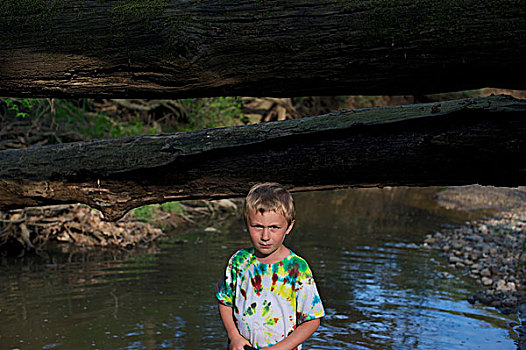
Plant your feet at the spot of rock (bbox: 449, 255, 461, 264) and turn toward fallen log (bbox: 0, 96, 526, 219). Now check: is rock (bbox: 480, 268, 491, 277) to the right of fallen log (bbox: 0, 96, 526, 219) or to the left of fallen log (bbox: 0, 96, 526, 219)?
left

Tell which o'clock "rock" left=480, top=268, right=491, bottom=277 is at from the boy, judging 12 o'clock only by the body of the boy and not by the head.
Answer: The rock is roughly at 7 o'clock from the boy.

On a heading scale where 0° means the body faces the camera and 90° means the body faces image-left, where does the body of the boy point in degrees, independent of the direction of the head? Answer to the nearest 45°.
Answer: approximately 0°

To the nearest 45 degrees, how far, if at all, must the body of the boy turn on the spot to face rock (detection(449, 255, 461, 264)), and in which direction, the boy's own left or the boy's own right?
approximately 135° to the boy's own left

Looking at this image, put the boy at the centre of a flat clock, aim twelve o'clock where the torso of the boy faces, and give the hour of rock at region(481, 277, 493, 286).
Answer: The rock is roughly at 7 o'clock from the boy.
